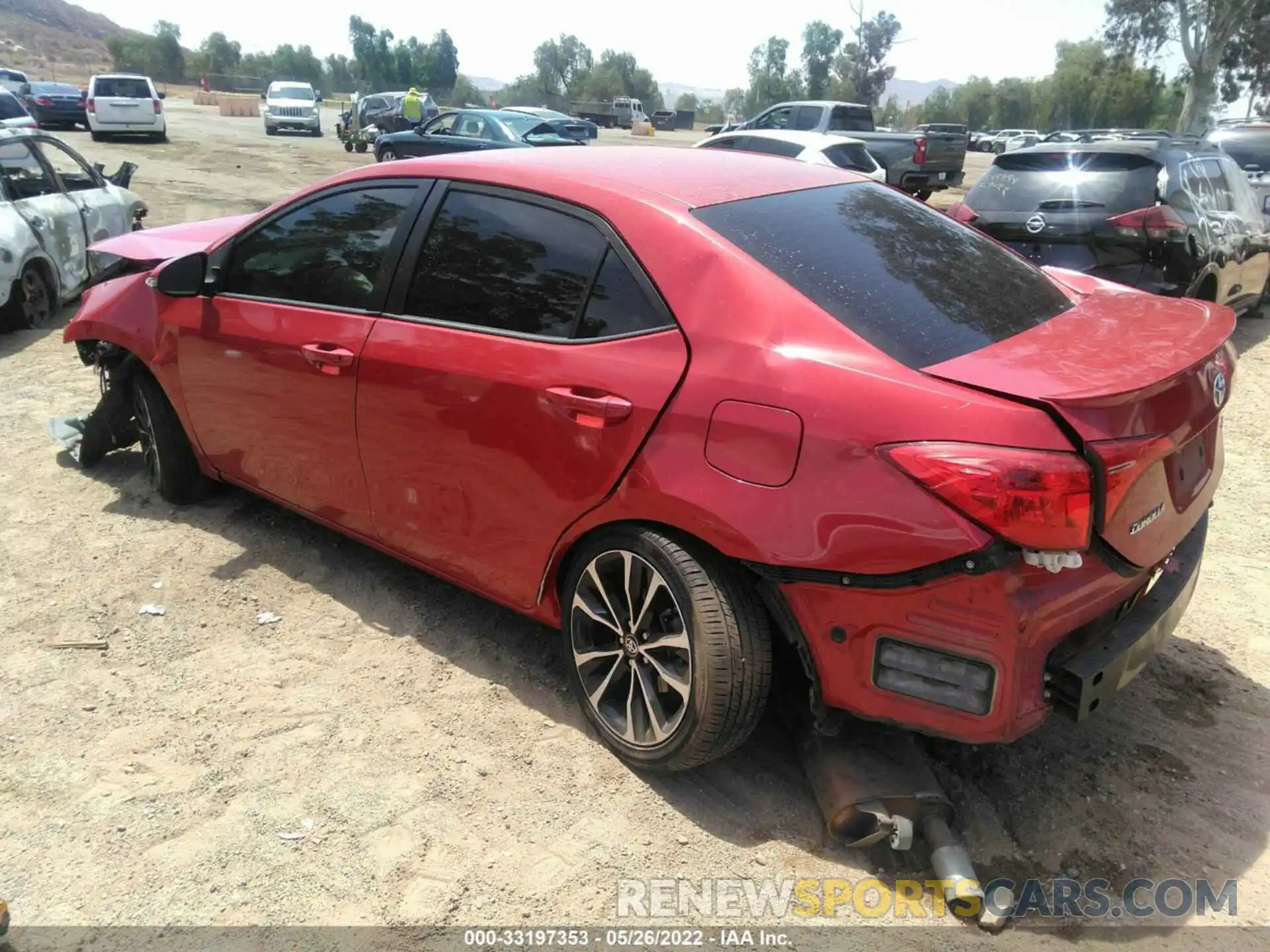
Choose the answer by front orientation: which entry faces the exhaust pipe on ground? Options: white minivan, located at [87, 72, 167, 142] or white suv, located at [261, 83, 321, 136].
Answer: white suv, located at [261, 83, 321, 136]

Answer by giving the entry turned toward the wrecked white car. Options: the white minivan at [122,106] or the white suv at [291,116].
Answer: the white suv at [291,116]

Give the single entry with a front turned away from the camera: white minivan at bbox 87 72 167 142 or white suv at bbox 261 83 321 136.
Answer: white minivan at bbox 87 72 167 142

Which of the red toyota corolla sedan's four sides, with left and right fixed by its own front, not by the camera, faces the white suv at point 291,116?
front

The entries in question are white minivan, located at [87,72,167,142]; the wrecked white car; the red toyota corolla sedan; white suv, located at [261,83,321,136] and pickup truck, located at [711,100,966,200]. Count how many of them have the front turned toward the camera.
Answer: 1

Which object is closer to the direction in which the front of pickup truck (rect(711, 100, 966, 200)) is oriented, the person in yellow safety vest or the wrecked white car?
the person in yellow safety vest

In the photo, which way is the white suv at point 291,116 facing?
toward the camera

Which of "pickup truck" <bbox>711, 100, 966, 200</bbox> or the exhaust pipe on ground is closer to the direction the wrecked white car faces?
the pickup truck

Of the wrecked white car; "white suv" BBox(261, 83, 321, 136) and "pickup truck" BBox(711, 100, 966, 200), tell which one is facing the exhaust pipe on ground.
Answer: the white suv

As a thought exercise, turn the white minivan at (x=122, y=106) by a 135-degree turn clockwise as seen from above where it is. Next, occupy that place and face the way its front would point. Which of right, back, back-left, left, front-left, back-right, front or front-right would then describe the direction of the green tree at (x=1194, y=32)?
front-left

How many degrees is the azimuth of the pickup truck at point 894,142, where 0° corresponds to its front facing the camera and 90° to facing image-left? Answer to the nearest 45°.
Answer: approximately 135°

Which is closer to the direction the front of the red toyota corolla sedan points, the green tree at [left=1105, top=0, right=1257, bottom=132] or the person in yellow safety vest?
the person in yellow safety vest

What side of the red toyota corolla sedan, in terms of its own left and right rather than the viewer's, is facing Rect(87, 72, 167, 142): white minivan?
front

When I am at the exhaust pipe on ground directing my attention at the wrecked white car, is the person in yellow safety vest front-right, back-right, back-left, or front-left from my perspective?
front-right

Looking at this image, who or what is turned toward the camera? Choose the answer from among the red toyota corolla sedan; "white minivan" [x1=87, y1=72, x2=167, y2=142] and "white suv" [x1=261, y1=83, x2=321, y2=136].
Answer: "white suv" [x1=261, y1=83, x2=321, y2=136]

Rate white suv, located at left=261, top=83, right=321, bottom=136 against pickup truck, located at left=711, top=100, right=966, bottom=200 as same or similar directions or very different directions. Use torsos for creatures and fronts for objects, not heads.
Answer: very different directions

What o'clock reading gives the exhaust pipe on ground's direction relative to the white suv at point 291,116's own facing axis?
The exhaust pipe on ground is roughly at 12 o'clock from the white suv.

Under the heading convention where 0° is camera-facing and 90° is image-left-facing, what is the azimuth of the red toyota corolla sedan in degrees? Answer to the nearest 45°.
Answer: approximately 135°

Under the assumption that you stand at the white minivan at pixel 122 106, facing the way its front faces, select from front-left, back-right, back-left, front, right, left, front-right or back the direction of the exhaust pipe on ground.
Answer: back
